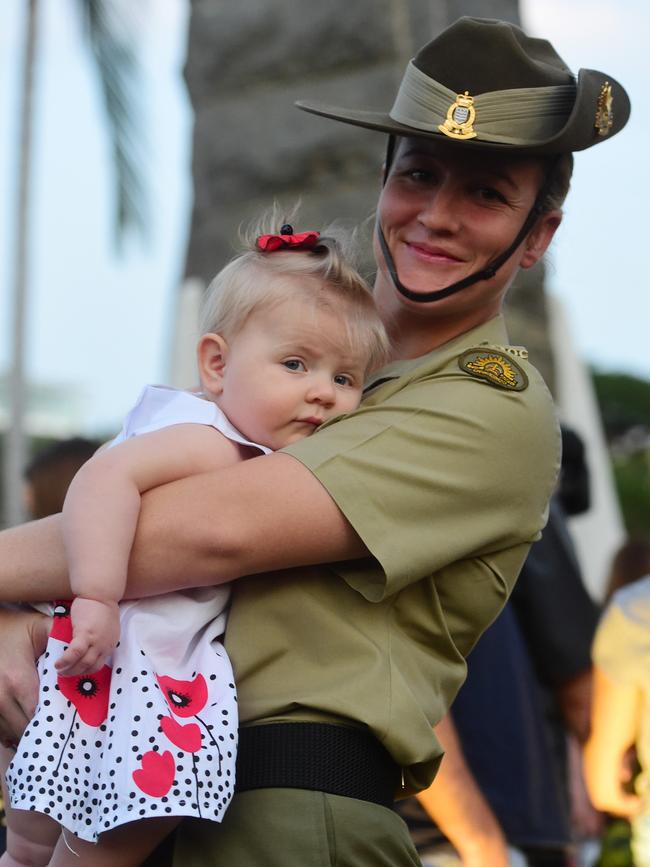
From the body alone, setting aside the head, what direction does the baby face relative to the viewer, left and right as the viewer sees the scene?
facing the viewer and to the right of the viewer

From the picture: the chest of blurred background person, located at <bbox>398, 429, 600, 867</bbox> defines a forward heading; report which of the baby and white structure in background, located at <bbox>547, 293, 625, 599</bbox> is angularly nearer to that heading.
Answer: the white structure in background

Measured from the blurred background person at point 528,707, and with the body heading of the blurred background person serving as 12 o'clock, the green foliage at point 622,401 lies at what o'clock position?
The green foliage is roughly at 12 o'clock from the blurred background person.

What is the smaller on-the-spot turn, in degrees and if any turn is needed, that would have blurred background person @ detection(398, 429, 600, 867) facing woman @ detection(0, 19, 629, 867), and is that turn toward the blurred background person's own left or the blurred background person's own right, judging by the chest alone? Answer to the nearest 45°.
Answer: approximately 180°

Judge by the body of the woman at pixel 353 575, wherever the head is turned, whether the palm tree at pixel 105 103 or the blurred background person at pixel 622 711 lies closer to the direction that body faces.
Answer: the palm tree

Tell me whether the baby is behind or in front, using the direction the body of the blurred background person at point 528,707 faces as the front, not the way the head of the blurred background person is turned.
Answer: behind

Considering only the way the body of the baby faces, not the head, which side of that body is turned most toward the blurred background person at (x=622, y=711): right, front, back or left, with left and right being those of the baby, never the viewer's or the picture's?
left

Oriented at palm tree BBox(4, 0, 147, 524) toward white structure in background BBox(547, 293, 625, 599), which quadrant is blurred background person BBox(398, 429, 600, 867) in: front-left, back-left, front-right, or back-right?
front-right

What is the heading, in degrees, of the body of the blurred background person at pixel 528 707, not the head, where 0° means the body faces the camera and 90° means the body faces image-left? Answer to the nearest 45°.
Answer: approximately 180°
